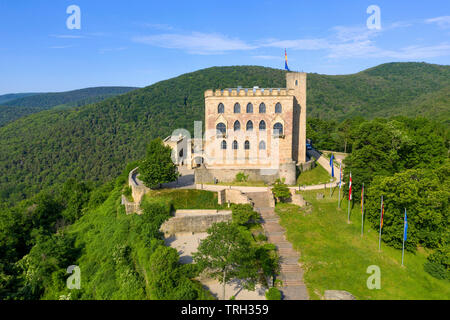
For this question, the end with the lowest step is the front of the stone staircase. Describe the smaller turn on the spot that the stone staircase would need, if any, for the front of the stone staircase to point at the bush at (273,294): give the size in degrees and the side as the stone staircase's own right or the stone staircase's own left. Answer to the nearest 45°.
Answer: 0° — it already faces it

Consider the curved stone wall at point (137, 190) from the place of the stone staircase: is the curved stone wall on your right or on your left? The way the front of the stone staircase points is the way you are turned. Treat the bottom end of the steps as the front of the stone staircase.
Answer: on your right

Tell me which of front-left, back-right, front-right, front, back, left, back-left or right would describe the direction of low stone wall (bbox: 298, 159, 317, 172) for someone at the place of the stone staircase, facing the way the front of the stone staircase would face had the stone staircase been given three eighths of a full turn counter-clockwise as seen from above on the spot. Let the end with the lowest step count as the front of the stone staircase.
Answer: front-left

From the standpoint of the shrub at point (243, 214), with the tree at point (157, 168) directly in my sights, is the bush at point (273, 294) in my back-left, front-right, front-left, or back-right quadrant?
back-left

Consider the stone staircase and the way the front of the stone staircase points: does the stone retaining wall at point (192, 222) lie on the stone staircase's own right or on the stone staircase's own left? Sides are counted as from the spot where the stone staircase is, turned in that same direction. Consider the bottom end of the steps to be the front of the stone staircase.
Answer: on the stone staircase's own right

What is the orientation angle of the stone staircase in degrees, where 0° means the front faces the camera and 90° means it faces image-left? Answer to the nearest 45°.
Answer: approximately 0°

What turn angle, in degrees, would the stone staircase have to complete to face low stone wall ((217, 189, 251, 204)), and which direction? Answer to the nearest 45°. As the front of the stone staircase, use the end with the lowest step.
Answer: approximately 135° to its right

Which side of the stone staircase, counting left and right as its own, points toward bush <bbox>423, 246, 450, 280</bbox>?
left

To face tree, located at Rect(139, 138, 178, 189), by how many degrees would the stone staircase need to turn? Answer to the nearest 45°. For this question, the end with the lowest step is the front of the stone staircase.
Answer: approximately 135° to its right
